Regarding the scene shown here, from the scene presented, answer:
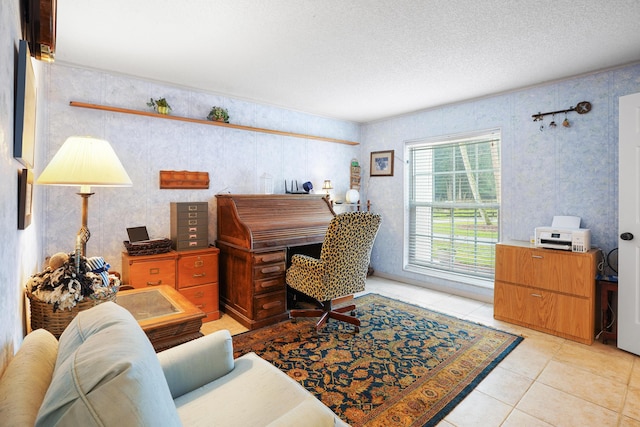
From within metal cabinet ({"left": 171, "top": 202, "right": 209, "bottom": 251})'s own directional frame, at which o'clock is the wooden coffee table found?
The wooden coffee table is roughly at 12 o'clock from the metal cabinet.

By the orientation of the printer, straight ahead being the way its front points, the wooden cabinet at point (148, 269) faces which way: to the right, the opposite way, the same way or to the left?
to the left

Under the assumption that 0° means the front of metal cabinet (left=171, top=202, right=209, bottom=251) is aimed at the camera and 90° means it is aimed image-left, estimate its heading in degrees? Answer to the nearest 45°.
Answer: approximately 0°

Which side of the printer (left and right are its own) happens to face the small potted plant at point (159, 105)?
front

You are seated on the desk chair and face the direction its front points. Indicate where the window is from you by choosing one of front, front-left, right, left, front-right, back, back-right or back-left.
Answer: right

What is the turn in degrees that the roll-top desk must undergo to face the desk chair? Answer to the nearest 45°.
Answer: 0° — it already faces it

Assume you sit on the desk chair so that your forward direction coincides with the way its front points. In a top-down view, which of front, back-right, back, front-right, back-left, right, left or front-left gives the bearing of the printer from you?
back-right

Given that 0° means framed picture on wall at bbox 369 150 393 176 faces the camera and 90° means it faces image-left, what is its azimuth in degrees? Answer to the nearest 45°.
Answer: approximately 45°

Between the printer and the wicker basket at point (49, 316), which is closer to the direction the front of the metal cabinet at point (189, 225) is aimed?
the wicker basket

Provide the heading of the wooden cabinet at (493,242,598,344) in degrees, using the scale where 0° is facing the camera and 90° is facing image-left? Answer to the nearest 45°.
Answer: approximately 45°

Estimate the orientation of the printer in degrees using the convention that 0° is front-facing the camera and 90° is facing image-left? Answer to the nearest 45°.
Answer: approximately 45°

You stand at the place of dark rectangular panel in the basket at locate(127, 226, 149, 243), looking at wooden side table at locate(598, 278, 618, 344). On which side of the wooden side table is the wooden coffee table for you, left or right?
right

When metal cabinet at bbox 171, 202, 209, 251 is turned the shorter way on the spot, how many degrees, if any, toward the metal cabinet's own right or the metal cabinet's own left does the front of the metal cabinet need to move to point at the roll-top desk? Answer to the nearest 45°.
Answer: approximately 90° to the metal cabinet's own left
